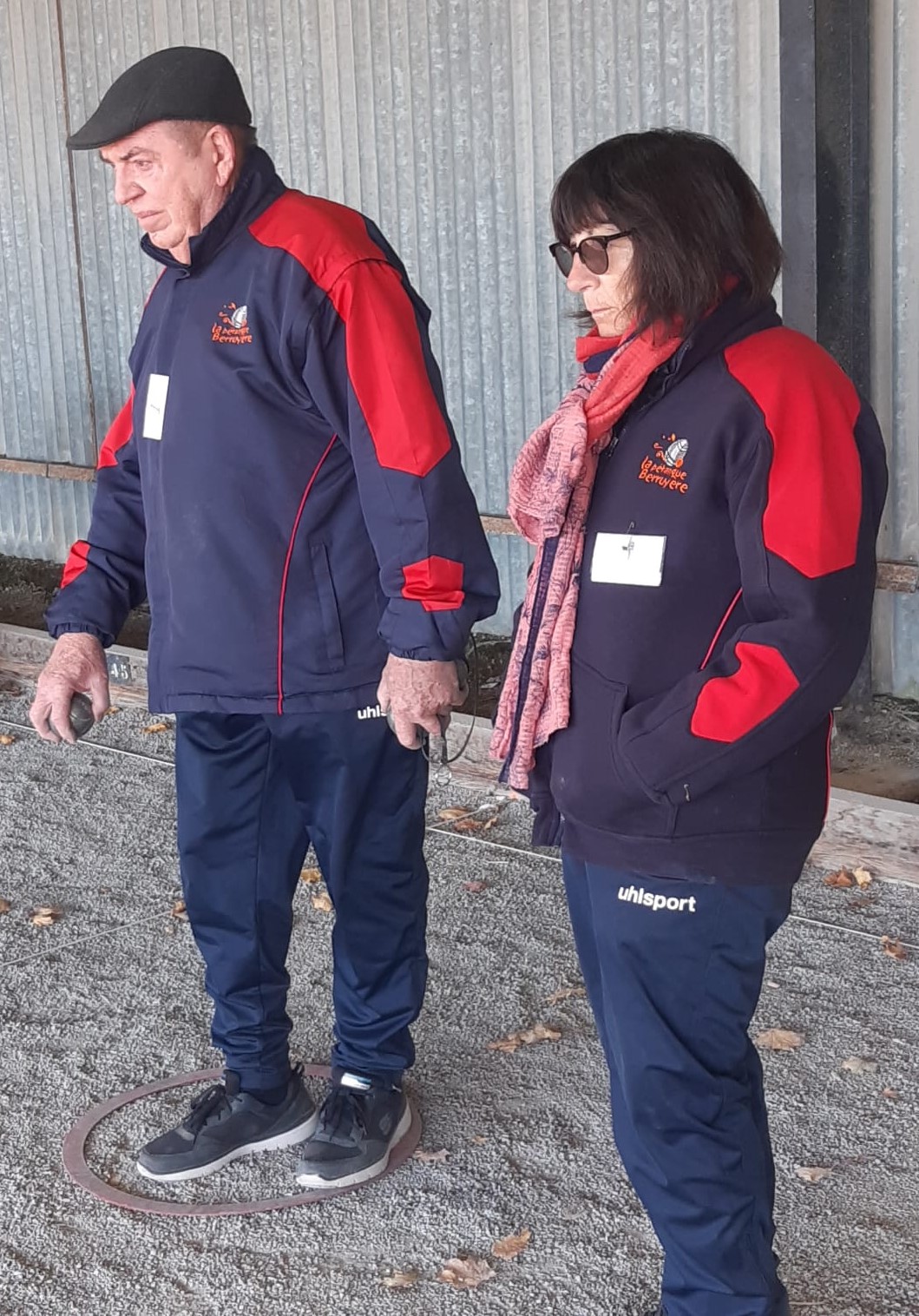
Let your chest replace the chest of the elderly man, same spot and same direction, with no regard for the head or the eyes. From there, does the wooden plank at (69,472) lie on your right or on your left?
on your right

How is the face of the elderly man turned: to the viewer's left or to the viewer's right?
to the viewer's left

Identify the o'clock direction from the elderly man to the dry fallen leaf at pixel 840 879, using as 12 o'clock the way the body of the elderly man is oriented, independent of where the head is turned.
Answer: The dry fallen leaf is roughly at 6 o'clock from the elderly man.

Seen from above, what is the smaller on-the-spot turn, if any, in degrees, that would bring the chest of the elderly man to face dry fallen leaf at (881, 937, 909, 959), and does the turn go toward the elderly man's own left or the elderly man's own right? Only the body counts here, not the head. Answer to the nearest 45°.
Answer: approximately 180°

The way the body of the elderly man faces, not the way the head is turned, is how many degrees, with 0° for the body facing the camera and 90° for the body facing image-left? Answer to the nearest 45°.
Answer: approximately 45°

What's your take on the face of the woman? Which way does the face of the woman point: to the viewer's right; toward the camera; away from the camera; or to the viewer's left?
to the viewer's left
